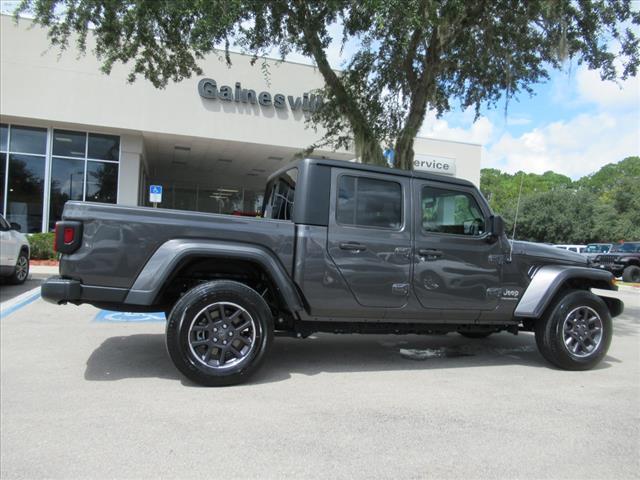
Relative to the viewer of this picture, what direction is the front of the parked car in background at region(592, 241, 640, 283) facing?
facing the viewer and to the left of the viewer

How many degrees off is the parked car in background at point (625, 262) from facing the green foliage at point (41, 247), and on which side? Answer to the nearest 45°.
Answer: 0° — it already faces it

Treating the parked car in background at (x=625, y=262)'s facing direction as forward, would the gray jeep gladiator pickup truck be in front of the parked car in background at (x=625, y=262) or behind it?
in front

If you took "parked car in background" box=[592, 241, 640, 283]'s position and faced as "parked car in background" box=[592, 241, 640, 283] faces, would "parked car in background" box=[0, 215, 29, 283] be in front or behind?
in front

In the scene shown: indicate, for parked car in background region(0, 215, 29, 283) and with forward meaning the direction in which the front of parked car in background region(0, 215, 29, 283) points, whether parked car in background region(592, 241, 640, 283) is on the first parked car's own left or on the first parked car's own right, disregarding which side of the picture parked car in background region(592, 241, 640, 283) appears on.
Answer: on the first parked car's own right
